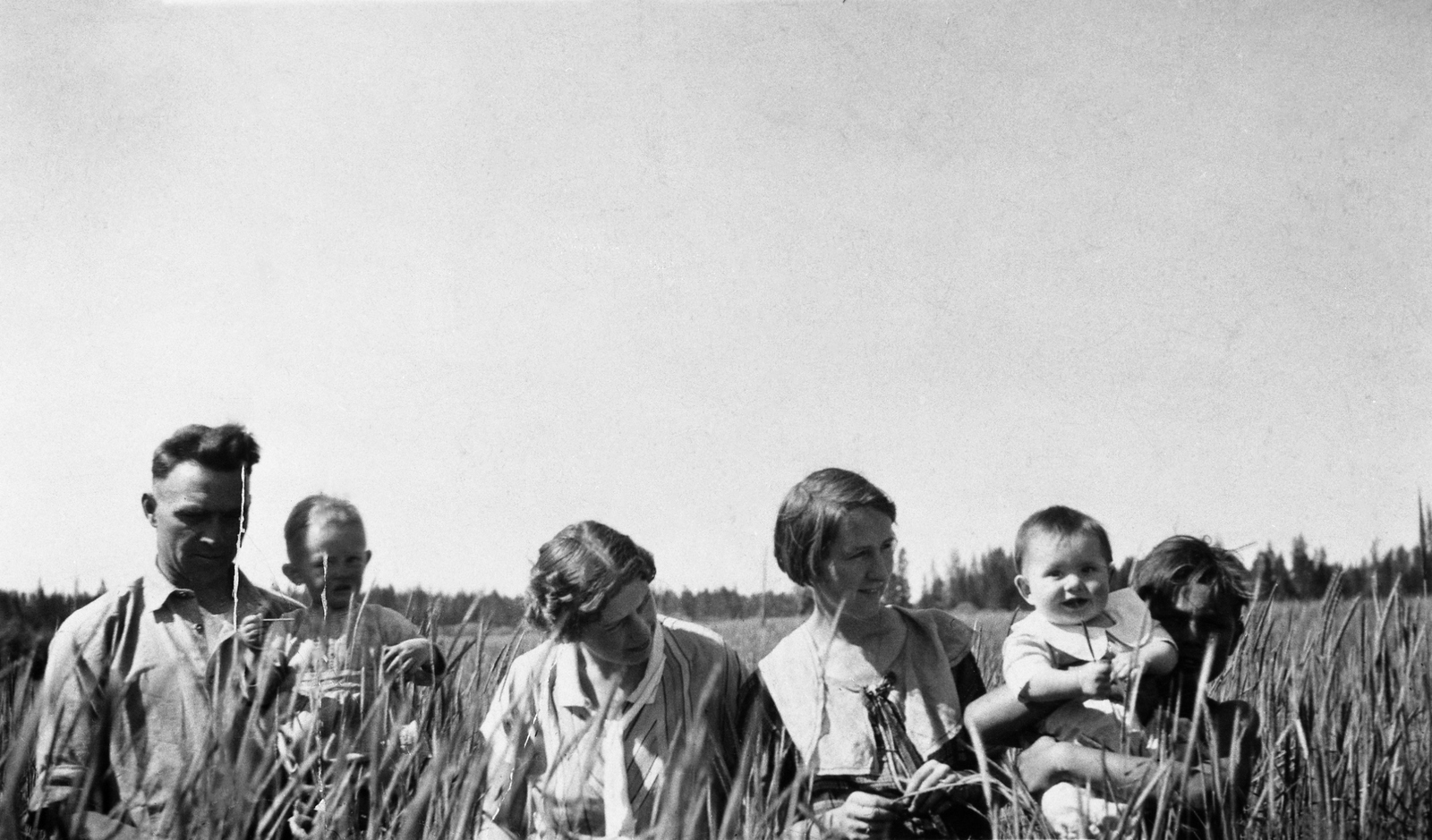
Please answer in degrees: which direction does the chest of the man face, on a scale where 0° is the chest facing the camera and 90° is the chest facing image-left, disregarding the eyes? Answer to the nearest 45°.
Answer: approximately 315°

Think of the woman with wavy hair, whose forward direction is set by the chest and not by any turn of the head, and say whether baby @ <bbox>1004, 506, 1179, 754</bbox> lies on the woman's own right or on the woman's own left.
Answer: on the woman's own left

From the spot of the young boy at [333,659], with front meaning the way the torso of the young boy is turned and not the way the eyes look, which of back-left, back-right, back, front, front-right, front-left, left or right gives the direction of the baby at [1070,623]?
left

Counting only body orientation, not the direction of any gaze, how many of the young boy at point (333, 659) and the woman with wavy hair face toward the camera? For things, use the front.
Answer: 2

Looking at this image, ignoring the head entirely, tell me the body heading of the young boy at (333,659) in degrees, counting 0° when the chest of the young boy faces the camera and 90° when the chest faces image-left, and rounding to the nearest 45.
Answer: approximately 0°

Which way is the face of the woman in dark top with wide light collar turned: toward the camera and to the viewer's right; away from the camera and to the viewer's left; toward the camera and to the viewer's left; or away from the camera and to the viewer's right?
toward the camera and to the viewer's right

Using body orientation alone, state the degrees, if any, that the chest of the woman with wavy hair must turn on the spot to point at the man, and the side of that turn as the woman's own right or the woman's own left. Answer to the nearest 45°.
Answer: approximately 90° to the woman's own right

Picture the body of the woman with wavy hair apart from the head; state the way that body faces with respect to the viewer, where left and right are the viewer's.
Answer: facing the viewer

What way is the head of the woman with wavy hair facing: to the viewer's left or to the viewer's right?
to the viewer's right
